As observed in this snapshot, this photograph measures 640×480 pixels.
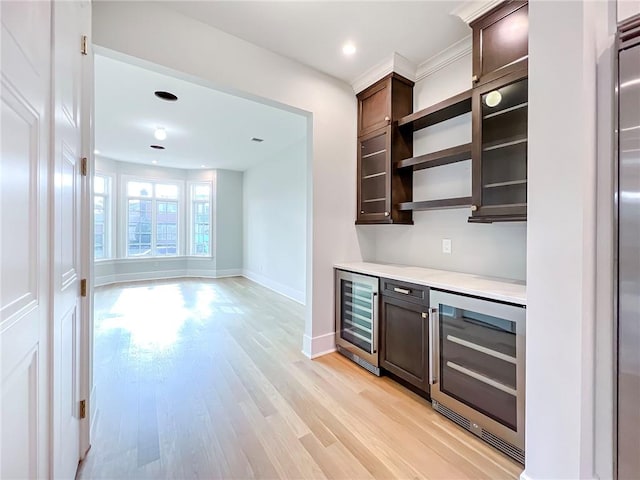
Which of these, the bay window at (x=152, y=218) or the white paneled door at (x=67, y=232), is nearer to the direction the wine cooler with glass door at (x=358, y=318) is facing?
the white paneled door

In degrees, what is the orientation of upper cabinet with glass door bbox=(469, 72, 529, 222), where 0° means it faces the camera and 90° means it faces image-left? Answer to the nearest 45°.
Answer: approximately 45°

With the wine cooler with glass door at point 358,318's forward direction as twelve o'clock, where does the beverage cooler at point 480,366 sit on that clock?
The beverage cooler is roughly at 9 o'clock from the wine cooler with glass door.

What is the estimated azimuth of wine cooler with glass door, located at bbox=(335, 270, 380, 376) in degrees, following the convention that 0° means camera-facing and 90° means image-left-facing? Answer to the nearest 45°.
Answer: approximately 45°

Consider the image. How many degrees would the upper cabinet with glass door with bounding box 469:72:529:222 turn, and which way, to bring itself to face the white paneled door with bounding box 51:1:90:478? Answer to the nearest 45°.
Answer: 0° — it already faces it

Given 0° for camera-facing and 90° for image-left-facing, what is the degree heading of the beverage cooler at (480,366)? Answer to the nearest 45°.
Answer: approximately 45°

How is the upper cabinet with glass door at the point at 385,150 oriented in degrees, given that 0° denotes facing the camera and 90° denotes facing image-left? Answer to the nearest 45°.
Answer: approximately 45°
